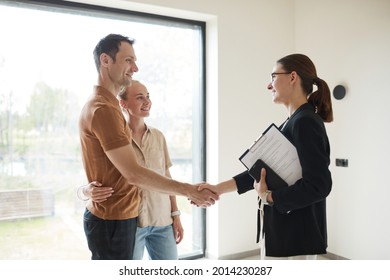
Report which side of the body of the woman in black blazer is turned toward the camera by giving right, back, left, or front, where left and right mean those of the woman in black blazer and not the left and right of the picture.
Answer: left

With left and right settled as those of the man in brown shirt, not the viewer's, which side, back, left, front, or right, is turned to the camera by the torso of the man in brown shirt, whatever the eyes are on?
right

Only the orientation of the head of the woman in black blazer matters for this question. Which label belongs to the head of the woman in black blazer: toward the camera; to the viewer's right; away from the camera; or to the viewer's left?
to the viewer's left

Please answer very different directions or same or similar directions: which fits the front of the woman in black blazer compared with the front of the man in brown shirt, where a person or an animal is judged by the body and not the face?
very different directions

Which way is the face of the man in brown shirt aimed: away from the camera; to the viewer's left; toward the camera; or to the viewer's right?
to the viewer's right

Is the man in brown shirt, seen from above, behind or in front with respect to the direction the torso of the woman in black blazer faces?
in front

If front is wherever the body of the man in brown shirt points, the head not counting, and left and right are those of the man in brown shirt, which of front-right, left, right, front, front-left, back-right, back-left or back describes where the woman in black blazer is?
front

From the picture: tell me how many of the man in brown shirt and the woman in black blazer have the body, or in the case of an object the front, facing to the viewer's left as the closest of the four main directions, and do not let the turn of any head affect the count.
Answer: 1
